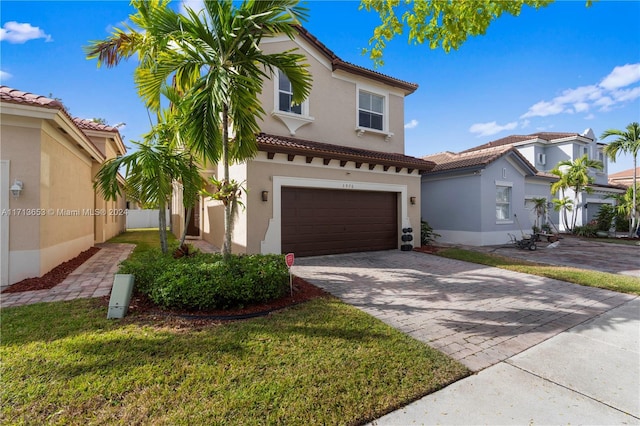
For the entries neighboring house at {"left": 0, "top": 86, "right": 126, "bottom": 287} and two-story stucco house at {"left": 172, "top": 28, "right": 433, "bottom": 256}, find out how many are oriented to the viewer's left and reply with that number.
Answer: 0

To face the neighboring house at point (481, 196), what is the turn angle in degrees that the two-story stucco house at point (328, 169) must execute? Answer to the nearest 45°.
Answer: approximately 90° to its left

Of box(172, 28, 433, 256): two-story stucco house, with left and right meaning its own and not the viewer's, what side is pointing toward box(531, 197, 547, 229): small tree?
left

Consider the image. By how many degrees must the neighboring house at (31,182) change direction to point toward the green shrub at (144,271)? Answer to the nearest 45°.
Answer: approximately 45° to its left

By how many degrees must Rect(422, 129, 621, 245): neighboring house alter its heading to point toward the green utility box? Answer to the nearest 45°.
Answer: approximately 45° to its right

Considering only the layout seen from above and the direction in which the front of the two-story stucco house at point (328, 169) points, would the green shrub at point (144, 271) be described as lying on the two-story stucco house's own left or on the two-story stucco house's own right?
on the two-story stucco house's own right

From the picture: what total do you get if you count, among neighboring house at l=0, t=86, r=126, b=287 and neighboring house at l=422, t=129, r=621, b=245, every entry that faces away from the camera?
0

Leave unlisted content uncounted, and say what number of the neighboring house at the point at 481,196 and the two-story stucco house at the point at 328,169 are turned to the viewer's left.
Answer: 0

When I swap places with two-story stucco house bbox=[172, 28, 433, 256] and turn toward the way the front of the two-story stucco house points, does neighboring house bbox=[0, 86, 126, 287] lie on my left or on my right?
on my right

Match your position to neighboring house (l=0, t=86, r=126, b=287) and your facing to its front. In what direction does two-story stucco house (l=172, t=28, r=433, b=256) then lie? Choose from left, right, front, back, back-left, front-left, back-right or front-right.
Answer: left
